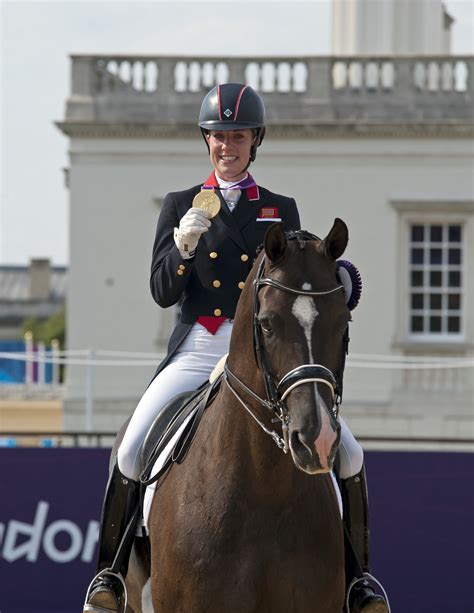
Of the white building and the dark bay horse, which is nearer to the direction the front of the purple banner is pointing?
the dark bay horse

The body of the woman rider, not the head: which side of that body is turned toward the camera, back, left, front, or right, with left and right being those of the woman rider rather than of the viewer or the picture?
front

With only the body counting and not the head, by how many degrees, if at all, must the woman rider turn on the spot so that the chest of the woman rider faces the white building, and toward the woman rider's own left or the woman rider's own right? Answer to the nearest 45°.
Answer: approximately 180°

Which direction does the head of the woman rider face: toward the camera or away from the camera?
toward the camera

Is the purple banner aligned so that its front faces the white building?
no

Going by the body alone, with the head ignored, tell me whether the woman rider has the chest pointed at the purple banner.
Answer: no

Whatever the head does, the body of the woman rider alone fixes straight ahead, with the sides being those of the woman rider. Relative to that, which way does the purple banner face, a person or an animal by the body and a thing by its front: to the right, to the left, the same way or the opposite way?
the same way

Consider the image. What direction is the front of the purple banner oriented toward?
toward the camera
